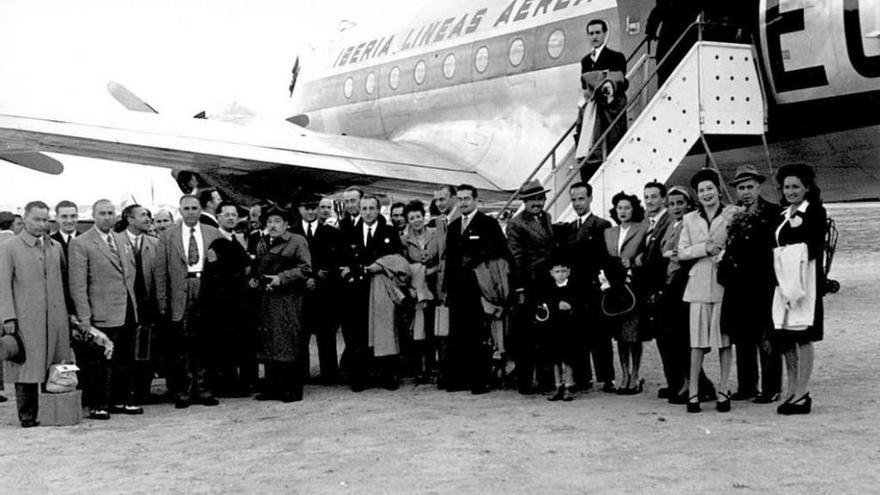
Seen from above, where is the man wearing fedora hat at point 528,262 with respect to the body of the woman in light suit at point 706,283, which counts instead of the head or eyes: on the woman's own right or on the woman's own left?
on the woman's own right

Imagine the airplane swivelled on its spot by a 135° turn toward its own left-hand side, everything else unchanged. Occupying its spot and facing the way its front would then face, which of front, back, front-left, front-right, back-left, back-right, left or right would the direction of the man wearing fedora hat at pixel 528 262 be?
front

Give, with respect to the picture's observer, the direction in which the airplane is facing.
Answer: facing away from the viewer and to the left of the viewer

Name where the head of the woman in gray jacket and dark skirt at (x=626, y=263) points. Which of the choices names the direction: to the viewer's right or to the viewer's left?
to the viewer's left

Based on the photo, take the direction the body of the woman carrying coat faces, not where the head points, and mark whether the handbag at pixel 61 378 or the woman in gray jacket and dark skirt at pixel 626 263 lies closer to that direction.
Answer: the handbag

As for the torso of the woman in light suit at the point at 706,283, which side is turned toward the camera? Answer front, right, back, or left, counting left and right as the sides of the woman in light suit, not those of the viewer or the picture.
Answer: front

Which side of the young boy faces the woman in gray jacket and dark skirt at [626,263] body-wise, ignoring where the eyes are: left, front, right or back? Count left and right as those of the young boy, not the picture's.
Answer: left

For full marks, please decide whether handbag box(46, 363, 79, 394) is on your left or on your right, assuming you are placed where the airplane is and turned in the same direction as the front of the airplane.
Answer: on your left

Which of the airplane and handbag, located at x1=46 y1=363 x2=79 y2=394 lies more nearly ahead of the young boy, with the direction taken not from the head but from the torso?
the handbag
